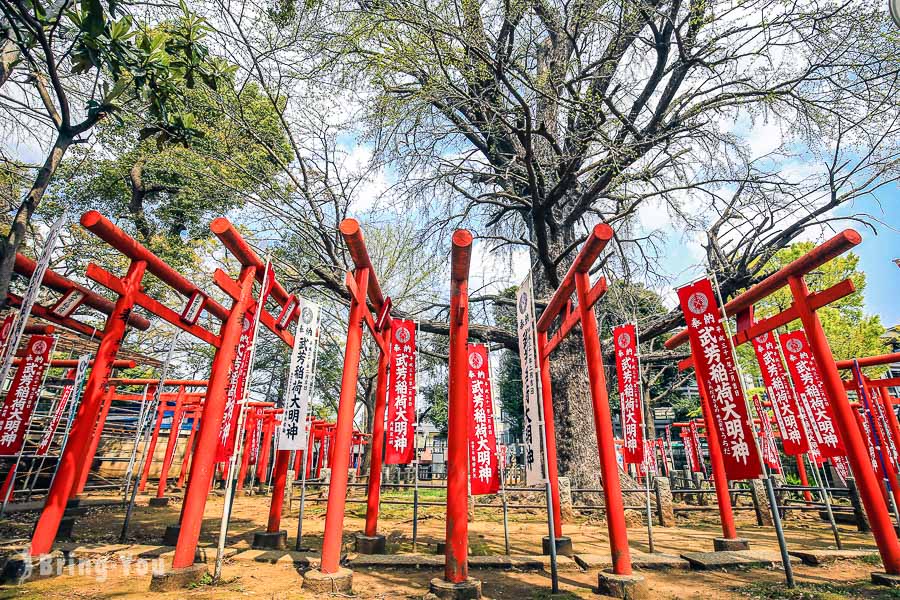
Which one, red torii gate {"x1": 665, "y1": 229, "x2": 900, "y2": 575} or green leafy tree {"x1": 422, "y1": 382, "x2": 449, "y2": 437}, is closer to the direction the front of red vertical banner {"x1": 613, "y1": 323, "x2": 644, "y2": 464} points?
the red torii gate

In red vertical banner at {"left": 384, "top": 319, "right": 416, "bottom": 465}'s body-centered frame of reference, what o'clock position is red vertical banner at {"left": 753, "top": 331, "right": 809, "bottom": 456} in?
red vertical banner at {"left": 753, "top": 331, "right": 809, "bottom": 456} is roughly at 9 o'clock from red vertical banner at {"left": 384, "top": 319, "right": 416, "bottom": 465}.

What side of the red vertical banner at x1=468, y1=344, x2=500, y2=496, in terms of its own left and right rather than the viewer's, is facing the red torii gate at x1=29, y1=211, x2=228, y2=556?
right

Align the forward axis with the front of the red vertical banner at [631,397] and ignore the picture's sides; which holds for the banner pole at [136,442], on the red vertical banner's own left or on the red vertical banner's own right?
on the red vertical banner's own right

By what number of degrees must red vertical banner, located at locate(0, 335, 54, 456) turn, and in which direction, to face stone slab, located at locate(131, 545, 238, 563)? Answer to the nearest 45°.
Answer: approximately 45° to its left
